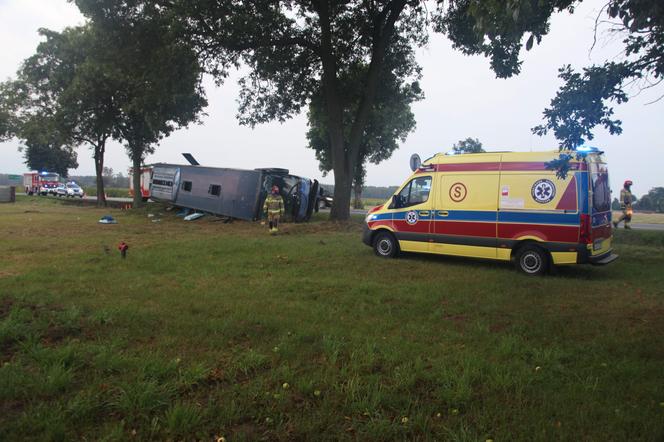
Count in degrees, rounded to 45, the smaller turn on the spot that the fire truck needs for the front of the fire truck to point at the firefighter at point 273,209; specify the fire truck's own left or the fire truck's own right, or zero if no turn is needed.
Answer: approximately 45° to the fire truck's own right

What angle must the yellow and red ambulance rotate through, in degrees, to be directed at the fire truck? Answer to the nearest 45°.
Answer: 0° — it already faces it

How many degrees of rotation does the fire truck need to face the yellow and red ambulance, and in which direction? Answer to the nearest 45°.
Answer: approximately 45° to its right

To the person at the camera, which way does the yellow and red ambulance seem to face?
facing away from the viewer and to the left of the viewer

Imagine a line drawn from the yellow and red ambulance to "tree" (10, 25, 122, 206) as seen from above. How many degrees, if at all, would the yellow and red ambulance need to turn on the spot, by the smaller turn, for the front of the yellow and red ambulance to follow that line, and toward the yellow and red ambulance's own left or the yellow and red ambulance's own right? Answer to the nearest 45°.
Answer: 0° — it already faces it

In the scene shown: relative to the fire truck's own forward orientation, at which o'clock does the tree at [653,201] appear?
The tree is roughly at 12 o'clock from the fire truck.

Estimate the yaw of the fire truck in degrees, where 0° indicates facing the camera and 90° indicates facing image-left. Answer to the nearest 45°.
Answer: approximately 315°

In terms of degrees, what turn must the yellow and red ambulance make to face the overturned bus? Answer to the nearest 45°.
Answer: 0° — it already faces it
